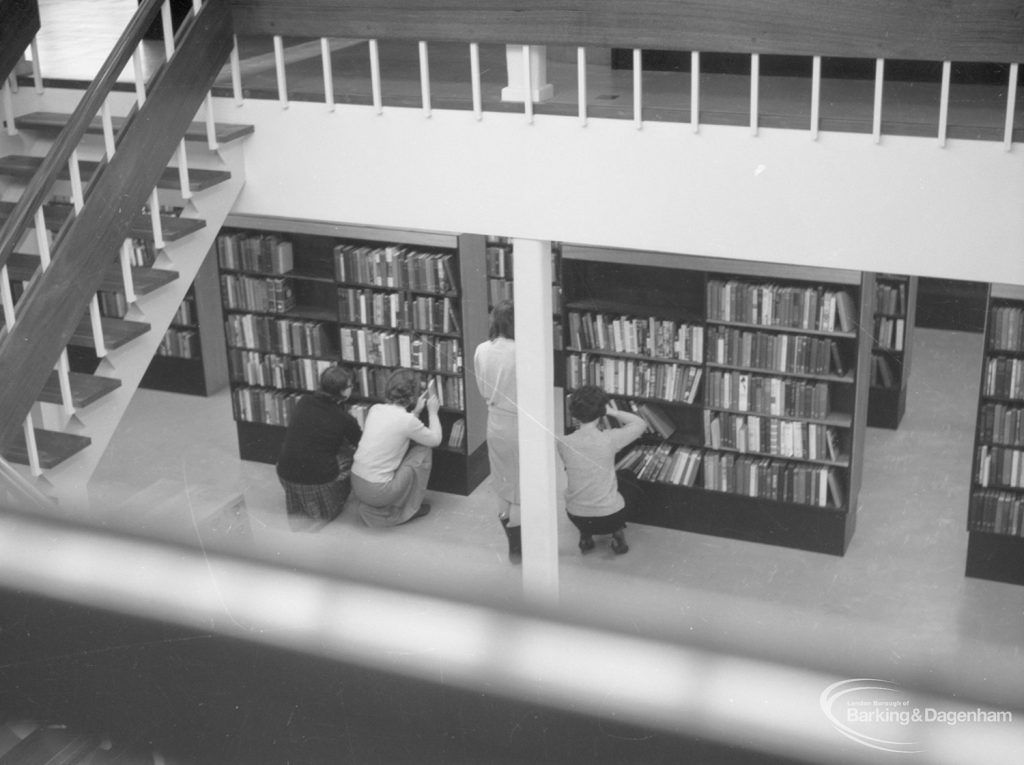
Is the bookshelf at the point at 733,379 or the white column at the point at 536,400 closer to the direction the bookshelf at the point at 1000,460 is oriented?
the white column

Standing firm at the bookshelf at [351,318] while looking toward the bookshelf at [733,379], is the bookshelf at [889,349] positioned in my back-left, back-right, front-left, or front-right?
front-left

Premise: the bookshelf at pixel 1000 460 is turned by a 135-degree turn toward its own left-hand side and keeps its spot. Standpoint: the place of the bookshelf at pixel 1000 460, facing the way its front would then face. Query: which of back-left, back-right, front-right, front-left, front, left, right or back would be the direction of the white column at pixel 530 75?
back

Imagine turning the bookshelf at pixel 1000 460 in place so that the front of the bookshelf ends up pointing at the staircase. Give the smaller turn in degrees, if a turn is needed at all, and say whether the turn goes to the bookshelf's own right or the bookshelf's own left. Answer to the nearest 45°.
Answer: approximately 45° to the bookshelf's own right

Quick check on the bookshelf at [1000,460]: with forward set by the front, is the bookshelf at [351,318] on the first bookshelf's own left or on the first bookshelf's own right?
on the first bookshelf's own right
